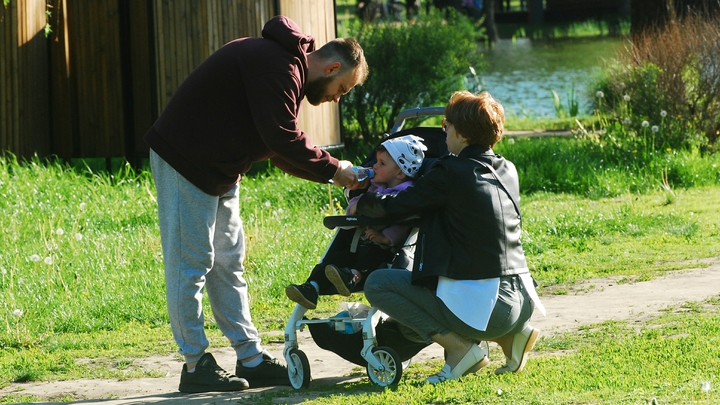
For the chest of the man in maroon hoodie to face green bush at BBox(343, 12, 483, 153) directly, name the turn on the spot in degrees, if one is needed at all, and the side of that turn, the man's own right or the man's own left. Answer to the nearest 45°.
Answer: approximately 90° to the man's own left

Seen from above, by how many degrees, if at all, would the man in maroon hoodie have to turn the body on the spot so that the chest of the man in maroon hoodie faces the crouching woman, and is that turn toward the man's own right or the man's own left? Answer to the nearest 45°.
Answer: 0° — they already face them

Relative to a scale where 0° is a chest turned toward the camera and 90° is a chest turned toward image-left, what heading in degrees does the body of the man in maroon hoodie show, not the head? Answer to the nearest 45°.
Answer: approximately 270°

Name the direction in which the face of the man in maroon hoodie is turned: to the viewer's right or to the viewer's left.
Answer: to the viewer's right

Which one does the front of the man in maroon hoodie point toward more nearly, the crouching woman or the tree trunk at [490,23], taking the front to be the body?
the crouching woman

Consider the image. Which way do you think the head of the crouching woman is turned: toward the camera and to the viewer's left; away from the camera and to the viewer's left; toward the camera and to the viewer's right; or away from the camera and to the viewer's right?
away from the camera and to the viewer's left

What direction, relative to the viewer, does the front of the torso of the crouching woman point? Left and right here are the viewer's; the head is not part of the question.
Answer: facing away from the viewer and to the left of the viewer

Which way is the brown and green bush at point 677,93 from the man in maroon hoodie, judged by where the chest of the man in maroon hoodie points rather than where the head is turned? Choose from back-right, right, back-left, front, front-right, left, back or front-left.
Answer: front-left

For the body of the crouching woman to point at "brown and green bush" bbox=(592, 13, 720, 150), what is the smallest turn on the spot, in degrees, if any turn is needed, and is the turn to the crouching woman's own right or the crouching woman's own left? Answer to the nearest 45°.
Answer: approximately 45° to the crouching woman's own right

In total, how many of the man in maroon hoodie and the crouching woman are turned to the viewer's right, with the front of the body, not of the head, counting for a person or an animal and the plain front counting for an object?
1

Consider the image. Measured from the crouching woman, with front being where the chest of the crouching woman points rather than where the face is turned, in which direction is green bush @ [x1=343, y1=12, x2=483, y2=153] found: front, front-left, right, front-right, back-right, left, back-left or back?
front-right

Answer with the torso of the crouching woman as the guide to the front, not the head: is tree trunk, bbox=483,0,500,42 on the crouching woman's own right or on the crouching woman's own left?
on the crouching woman's own right
